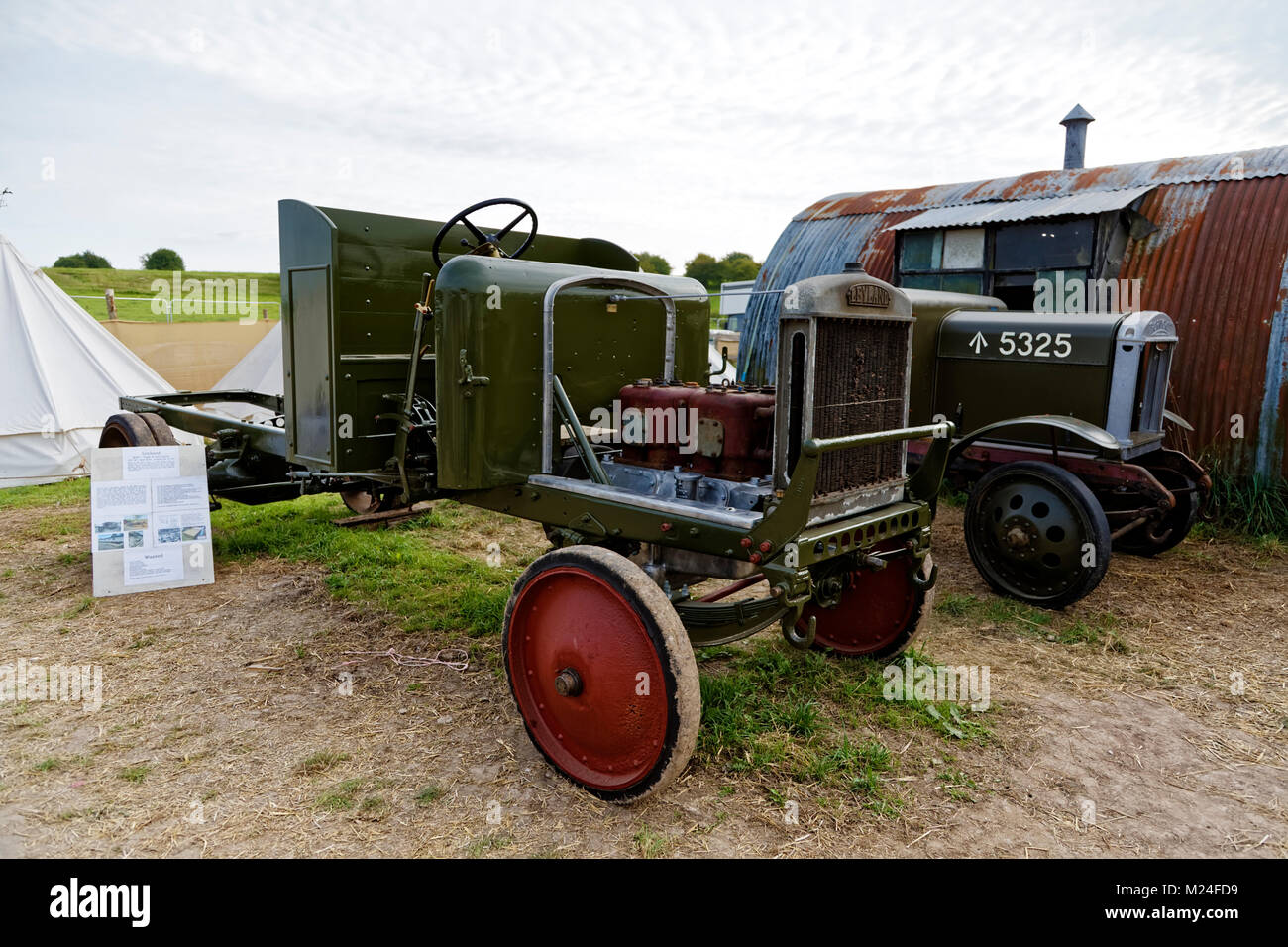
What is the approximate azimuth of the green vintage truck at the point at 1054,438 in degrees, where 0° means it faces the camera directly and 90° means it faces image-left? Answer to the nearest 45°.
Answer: approximately 315°

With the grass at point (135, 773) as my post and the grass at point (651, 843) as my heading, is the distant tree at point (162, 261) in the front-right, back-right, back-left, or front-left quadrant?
back-left

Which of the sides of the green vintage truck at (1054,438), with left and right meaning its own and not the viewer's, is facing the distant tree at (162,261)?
back

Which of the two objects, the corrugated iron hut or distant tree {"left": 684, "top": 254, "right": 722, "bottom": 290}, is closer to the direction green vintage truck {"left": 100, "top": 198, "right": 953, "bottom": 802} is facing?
the corrugated iron hut

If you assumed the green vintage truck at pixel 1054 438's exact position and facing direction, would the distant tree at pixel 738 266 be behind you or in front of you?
behind

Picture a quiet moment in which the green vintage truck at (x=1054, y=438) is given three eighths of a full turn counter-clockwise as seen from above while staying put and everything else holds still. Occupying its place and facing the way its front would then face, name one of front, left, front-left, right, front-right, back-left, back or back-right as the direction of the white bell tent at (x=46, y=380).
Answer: left

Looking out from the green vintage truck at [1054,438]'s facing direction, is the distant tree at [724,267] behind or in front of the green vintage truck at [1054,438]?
behind

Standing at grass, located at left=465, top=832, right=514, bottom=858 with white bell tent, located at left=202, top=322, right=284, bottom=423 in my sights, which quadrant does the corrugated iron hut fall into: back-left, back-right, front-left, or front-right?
front-right

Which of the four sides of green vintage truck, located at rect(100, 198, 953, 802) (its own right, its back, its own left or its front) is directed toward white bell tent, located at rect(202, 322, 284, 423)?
back

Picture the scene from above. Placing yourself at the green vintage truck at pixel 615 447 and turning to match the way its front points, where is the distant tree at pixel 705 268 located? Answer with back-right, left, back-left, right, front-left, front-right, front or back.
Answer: back-left

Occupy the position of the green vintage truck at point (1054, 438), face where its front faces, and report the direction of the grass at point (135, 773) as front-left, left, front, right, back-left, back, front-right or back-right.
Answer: right

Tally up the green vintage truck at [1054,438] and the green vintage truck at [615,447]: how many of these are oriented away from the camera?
0

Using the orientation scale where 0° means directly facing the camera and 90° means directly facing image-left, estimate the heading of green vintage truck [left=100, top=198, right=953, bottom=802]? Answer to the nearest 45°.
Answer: approximately 315°
